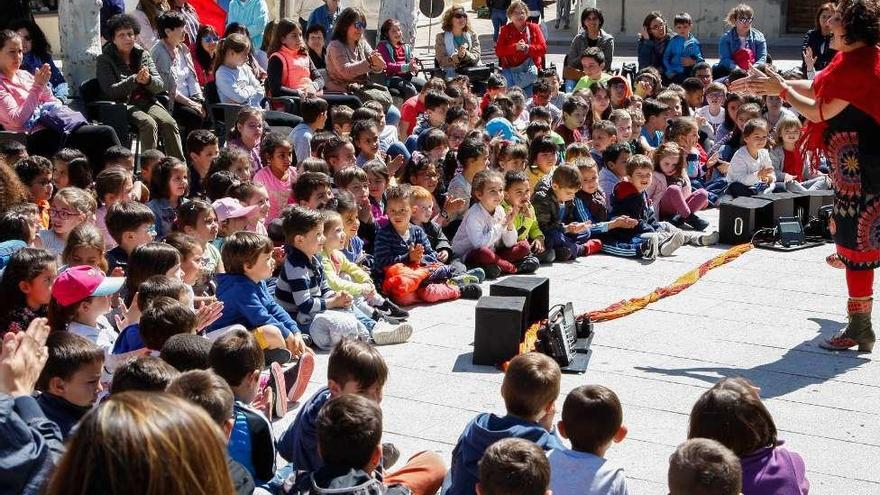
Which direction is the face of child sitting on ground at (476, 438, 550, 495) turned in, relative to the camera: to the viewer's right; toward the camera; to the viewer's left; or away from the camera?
away from the camera

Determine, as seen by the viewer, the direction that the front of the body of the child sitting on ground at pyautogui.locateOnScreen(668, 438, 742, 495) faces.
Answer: away from the camera

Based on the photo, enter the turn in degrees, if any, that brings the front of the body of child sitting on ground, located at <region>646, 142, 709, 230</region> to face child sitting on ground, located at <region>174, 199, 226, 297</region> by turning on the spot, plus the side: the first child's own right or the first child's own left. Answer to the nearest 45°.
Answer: approximately 90° to the first child's own right

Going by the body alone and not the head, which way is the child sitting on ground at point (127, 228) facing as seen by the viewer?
to the viewer's right

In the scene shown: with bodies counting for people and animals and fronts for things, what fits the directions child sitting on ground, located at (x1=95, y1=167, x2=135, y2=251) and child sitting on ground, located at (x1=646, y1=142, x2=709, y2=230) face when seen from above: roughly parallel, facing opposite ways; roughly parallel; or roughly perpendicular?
roughly perpendicular

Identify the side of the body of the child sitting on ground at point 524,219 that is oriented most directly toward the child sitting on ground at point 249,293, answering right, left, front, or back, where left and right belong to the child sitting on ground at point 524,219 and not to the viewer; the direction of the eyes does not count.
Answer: right

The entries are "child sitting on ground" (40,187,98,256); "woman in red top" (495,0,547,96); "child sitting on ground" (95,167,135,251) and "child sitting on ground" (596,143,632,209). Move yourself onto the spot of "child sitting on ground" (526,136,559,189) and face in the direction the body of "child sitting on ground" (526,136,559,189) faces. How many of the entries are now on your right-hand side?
2

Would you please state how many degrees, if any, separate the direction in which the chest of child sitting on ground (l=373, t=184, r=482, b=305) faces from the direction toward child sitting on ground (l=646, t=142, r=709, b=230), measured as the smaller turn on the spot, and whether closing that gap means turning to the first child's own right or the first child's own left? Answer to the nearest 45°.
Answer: approximately 90° to the first child's own left

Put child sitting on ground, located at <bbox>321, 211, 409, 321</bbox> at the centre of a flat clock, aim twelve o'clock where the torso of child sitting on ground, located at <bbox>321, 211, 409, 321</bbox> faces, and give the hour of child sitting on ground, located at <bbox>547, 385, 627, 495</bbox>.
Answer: child sitting on ground, located at <bbox>547, 385, 627, 495</bbox> is roughly at 1 o'clock from child sitting on ground, located at <bbox>321, 211, 409, 321</bbox>.

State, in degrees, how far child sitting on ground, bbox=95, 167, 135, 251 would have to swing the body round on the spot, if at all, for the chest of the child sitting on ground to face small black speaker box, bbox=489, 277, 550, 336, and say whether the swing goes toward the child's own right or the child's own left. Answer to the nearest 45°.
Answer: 0° — they already face it

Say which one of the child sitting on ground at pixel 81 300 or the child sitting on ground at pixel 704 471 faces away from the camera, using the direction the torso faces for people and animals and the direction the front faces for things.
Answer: the child sitting on ground at pixel 704 471

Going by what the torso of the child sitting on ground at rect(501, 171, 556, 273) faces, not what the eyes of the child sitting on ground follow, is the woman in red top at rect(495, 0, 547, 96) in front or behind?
behind

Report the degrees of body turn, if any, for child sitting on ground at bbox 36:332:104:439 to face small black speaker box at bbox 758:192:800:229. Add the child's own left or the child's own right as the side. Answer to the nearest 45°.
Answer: approximately 45° to the child's own left

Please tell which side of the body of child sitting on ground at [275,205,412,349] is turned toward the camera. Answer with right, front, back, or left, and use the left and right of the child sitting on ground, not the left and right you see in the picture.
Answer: right

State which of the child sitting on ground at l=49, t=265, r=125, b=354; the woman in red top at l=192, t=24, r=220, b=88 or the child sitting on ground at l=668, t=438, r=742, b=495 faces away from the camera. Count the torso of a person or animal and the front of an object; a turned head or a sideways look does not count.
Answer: the child sitting on ground at l=668, t=438, r=742, b=495
